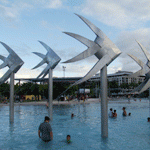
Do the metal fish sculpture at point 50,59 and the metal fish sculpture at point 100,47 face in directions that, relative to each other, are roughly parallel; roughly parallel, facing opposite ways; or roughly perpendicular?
roughly parallel

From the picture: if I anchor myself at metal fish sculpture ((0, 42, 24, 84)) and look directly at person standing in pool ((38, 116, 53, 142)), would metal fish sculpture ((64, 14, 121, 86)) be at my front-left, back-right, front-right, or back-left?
front-left

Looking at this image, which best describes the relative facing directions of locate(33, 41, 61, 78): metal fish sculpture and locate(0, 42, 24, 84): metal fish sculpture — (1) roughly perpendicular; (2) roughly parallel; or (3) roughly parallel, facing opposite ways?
roughly parallel
